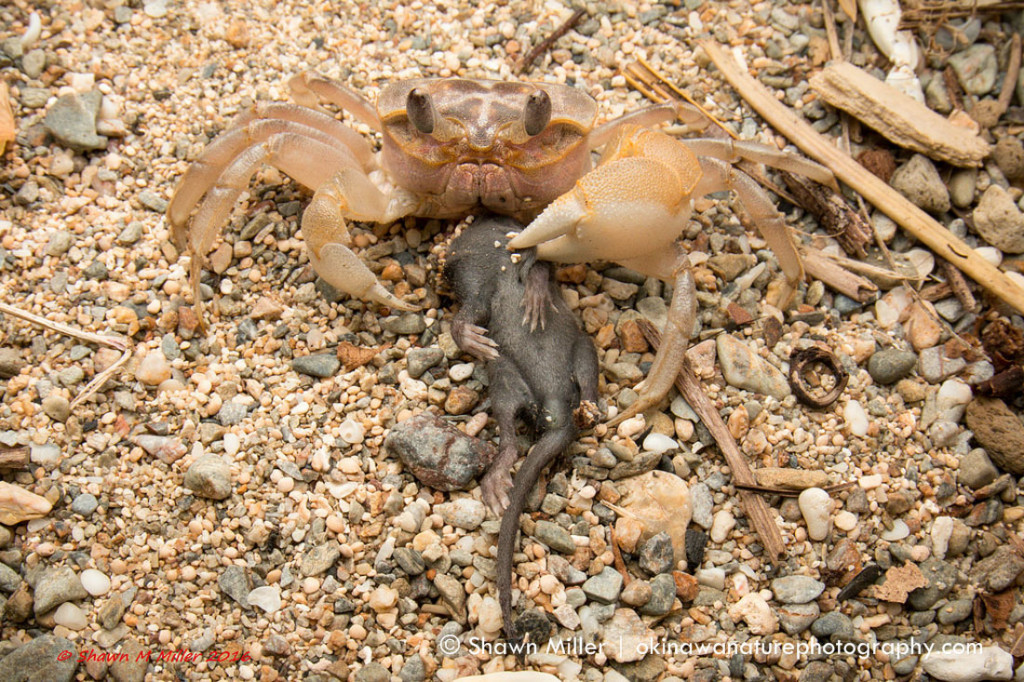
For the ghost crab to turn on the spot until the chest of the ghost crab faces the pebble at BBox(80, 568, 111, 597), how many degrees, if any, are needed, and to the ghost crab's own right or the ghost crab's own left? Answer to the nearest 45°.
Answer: approximately 45° to the ghost crab's own right

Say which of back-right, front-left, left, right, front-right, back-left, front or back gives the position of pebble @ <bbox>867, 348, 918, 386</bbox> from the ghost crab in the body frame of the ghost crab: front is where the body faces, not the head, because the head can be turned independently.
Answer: left

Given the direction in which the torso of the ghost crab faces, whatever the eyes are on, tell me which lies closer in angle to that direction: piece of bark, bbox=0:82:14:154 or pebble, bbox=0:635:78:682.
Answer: the pebble

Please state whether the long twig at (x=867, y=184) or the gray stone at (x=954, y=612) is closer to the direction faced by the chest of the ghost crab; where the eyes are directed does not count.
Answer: the gray stone

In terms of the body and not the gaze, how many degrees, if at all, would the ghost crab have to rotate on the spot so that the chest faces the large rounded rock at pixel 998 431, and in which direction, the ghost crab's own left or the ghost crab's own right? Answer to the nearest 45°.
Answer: approximately 90° to the ghost crab's own left

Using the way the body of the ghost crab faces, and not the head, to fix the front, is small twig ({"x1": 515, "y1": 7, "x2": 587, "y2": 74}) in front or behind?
behind

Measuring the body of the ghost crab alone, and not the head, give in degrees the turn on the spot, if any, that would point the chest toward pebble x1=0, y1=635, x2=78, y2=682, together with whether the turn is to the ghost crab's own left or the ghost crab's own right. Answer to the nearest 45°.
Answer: approximately 45° to the ghost crab's own right

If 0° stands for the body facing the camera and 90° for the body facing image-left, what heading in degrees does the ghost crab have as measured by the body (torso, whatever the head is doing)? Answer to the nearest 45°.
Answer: approximately 0°

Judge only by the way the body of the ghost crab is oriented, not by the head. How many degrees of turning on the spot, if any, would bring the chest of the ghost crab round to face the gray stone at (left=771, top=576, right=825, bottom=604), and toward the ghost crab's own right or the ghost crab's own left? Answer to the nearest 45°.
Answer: approximately 45° to the ghost crab's own left

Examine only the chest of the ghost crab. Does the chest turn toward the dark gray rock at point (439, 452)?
yes

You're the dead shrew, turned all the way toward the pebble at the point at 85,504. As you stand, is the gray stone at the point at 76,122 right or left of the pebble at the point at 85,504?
right

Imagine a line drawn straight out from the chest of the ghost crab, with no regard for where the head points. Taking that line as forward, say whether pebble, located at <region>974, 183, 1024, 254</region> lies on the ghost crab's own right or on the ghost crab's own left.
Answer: on the ghost crab's own left

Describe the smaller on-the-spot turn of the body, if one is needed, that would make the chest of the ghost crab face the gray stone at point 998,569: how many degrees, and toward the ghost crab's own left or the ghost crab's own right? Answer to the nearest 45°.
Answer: approximately 45° to the ghost crab's own left

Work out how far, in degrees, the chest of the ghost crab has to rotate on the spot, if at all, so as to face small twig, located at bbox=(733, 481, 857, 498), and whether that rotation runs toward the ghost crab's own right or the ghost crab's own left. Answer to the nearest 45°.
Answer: approximately 45° to the ghost crab's own left

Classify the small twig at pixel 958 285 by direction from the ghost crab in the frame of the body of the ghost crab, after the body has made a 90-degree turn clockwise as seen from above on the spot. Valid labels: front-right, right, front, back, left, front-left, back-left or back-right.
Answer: back

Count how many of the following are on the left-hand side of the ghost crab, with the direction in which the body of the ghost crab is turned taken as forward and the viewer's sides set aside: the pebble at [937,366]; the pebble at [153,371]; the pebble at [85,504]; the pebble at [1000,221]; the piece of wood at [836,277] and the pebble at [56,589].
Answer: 3
